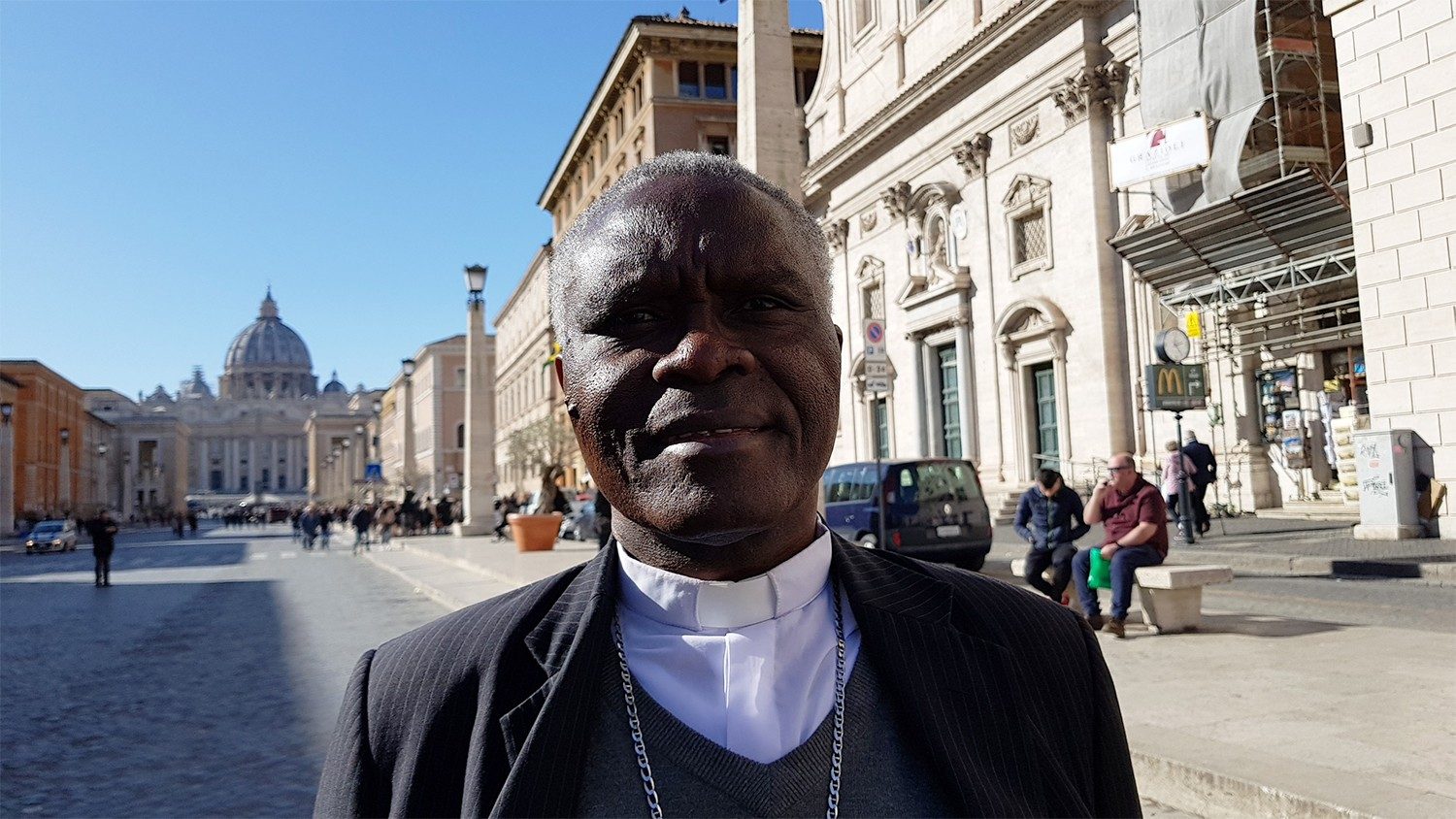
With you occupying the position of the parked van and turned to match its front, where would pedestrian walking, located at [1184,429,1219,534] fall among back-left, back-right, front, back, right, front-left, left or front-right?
right

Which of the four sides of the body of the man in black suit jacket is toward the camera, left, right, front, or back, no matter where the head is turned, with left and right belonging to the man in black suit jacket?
front

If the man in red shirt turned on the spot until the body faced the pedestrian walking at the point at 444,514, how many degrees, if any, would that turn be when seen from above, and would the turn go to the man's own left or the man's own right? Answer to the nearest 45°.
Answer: approximately 90° to the man's own right

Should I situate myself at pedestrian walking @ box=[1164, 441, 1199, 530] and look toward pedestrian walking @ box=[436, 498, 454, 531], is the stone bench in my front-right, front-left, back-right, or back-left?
back-left

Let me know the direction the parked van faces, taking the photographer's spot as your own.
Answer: facing away from the viewer and to the left of the viewer

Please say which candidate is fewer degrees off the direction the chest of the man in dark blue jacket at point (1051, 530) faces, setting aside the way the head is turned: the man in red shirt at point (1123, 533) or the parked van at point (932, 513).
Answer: the man in red shirt

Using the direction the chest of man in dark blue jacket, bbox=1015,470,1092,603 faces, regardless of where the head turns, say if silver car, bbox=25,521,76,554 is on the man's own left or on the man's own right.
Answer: on the man's own right

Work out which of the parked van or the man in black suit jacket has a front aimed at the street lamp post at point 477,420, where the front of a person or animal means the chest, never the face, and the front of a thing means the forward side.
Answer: the parked van

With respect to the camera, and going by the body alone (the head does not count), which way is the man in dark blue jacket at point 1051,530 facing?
toward the camera

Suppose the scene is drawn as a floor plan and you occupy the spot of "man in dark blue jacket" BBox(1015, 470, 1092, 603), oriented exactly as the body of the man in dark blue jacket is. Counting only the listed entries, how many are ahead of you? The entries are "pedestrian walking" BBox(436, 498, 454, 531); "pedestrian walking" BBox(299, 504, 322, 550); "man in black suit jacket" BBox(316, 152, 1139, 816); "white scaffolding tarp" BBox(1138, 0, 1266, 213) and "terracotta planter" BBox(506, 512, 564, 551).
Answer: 1

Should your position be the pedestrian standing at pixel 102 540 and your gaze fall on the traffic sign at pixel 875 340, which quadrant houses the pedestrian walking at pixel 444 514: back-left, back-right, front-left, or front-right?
back-left

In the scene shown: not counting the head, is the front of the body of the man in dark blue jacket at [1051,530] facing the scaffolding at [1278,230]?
no

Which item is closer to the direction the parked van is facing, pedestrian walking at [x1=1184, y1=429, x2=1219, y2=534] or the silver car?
the silver car

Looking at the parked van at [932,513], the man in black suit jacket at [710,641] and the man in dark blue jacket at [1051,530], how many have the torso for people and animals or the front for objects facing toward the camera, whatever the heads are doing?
2

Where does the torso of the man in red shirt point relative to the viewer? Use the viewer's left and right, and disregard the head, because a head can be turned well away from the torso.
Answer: facing the viewer and to the left of the viewer

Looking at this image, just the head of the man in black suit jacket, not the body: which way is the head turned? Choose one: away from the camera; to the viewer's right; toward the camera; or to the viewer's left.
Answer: toward the camera

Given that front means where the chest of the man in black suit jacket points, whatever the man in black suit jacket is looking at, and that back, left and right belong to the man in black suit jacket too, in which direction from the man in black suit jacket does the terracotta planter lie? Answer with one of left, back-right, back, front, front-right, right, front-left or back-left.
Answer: back

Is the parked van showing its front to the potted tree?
yes
